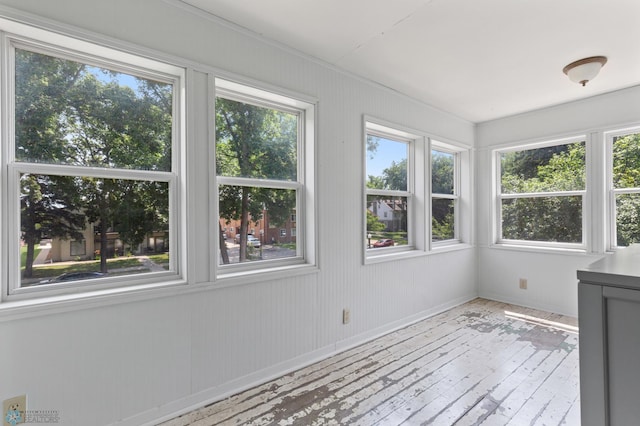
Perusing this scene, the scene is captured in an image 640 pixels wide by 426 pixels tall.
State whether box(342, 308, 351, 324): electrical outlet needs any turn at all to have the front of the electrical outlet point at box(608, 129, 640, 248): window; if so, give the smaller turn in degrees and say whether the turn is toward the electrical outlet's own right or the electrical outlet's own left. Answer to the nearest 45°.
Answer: approximately 45° to the electrical outlet's own left

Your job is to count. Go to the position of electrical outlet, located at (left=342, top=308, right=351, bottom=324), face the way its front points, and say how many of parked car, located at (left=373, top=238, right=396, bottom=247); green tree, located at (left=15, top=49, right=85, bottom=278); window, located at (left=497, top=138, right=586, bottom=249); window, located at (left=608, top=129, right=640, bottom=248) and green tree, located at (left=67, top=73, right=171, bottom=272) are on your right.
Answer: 2

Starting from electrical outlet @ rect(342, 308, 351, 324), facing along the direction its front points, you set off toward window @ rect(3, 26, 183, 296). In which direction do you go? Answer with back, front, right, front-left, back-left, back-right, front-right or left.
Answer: right

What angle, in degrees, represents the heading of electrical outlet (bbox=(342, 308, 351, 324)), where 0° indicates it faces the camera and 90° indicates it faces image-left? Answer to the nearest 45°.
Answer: approximately 315°

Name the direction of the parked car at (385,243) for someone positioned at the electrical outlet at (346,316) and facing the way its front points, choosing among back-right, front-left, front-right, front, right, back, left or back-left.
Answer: left

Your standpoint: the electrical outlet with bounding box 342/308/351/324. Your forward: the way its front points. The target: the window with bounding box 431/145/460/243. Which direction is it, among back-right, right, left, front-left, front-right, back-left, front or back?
left

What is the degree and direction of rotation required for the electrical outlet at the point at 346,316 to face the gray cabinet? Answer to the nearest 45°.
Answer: approximately 45° to its right

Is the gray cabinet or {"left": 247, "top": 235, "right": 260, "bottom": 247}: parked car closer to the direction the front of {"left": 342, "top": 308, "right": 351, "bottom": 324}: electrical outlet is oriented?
the gray cabinet
